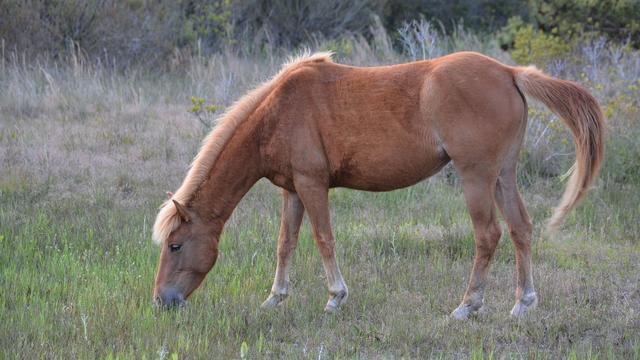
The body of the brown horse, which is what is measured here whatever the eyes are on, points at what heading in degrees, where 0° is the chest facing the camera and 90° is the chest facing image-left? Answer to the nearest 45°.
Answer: approximately 90°

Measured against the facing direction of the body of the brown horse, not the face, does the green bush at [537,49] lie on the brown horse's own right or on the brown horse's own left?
on the brown horse's own right
